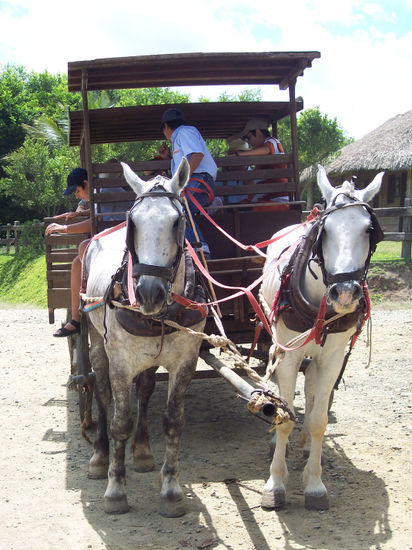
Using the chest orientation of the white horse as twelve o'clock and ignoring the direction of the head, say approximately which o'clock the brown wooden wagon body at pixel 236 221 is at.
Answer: The brown wooden wagon body is roughly at 5 o'clock from the white horse.

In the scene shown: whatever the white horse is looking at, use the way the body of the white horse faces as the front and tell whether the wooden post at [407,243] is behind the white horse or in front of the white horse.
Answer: behind

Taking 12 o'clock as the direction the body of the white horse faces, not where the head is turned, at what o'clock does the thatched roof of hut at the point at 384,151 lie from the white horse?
The thatched roof of hut is roughly at 6 o'clock from the white horse.

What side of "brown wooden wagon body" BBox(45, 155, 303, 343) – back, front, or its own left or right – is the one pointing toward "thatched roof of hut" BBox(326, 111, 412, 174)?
back

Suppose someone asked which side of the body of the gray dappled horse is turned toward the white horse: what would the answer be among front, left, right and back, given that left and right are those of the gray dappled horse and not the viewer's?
left

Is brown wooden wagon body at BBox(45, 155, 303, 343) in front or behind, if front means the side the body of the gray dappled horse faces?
behind

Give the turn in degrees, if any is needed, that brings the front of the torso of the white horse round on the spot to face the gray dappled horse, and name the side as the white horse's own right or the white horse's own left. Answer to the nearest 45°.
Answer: approximately 90° to the white horse's own right
